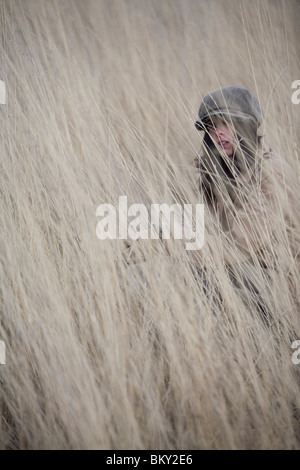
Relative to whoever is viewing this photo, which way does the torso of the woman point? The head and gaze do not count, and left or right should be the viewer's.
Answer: facing the viewer and to the left of the viewer

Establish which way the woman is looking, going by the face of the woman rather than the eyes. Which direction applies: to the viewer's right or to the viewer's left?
to the viewer's left
